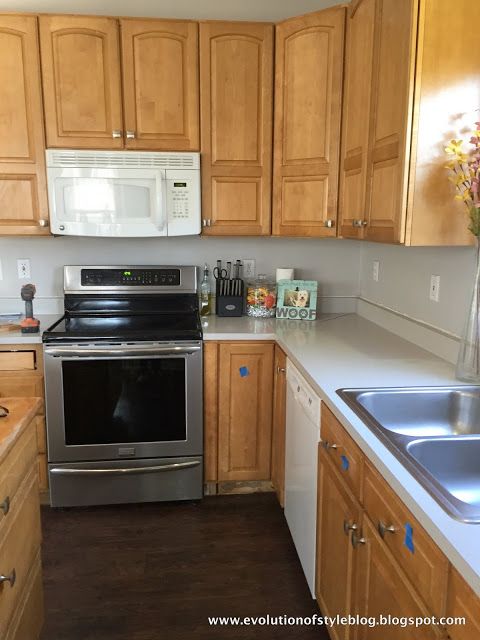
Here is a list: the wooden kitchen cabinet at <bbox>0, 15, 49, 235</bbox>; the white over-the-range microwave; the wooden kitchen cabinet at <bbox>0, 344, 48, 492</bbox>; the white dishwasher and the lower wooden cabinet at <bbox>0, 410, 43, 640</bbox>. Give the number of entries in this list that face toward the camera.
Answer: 3

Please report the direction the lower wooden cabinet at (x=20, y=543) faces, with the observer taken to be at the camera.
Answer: facing to the right of the viewer

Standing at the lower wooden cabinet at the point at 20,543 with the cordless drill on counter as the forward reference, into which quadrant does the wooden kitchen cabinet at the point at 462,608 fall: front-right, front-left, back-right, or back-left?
back-right

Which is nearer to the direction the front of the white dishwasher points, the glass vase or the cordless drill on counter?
the cordless drill on counter
